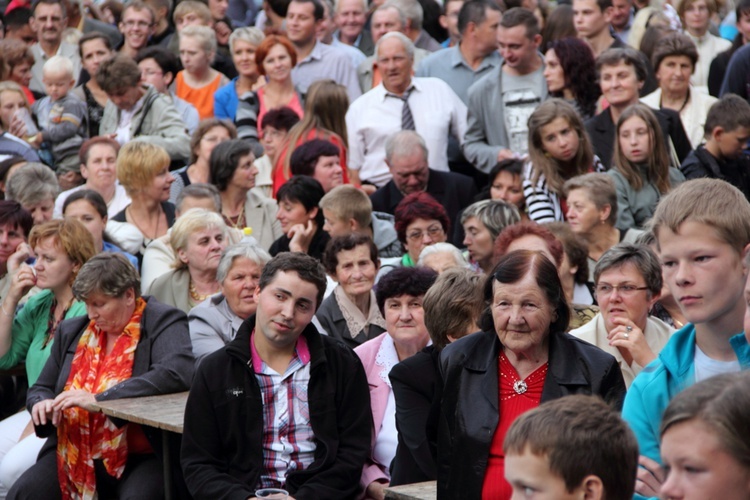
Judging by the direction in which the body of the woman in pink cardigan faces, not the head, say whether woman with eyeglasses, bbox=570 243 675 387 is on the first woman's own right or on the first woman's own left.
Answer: on the first woman's own left

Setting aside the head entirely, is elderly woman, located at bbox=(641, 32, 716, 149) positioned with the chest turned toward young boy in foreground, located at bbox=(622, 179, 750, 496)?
yes

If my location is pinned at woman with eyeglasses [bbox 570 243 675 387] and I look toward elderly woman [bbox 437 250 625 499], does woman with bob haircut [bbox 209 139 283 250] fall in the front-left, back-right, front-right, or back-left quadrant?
back-right

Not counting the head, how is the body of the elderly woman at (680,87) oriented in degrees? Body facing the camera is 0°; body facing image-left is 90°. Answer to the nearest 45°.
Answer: approximately 0°

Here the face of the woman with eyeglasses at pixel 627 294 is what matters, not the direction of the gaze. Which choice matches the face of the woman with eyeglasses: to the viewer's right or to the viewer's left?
to the viewer's left

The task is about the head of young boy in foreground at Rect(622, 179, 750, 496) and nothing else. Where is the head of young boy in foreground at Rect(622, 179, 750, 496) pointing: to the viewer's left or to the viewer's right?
to the viewer's left

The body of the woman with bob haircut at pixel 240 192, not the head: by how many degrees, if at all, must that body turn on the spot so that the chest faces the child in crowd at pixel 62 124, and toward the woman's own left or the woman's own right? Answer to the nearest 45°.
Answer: approximately 180°

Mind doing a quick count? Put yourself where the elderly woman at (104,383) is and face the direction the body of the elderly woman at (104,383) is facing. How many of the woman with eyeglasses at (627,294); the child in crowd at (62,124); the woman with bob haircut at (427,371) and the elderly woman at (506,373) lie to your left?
3

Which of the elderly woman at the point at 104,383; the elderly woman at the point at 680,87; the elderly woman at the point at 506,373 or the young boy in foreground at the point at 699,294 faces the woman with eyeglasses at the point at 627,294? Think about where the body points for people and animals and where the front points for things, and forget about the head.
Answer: the elderly woman at the point at 680,87
